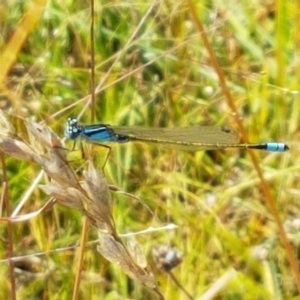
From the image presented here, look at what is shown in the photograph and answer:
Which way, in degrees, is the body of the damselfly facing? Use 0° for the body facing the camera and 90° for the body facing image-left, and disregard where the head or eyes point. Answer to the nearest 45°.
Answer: approximately 90°
